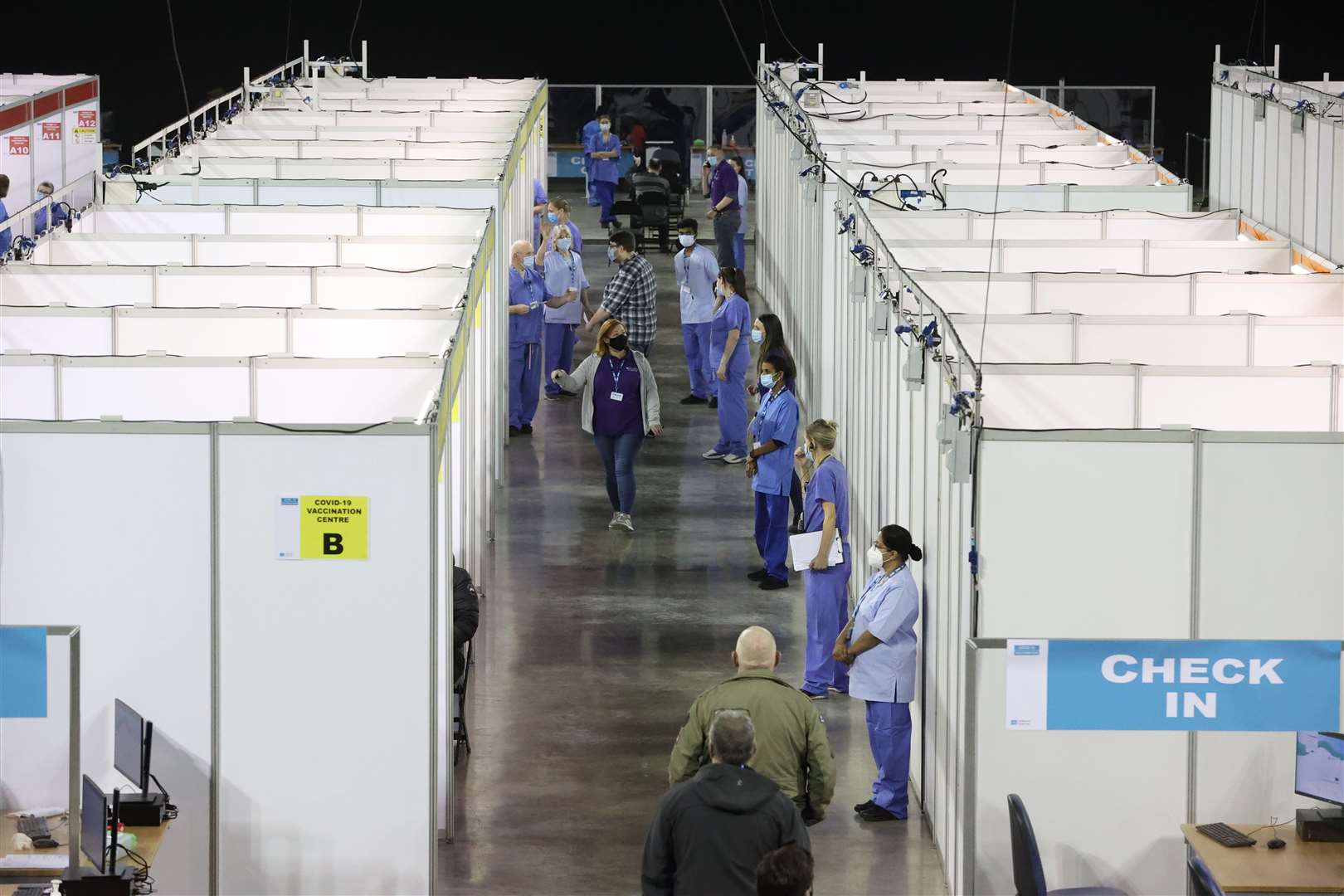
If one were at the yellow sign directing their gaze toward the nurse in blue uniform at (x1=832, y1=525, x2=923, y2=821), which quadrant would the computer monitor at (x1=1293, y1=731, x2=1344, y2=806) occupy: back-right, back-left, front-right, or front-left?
front-right

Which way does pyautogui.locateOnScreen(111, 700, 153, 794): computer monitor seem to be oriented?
to the viewer's left

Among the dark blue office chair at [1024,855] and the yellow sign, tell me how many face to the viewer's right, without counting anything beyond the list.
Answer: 1

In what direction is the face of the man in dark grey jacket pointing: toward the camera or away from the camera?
away from the camera

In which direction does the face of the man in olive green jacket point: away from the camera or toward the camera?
away from the camera

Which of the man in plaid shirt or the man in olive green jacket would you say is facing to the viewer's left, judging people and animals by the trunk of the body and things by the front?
the man in plaid shirt

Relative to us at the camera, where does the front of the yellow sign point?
facing the viewer

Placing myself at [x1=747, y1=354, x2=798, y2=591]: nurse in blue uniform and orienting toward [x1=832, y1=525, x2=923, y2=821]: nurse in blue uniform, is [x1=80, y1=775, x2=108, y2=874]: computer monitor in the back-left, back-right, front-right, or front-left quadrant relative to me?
front-right

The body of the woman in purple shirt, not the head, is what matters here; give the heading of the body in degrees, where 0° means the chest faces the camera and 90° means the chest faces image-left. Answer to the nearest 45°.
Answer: approximately 0°

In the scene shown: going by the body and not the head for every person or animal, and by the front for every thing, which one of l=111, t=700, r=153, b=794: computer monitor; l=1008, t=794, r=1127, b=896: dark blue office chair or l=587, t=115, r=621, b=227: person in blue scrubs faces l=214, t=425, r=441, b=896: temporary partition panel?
the person in blue scrubs

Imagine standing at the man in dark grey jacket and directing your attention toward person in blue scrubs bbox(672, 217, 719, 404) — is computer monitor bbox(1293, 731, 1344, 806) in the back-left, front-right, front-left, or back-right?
front-right

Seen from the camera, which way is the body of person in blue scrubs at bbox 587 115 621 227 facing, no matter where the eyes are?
toward the camera

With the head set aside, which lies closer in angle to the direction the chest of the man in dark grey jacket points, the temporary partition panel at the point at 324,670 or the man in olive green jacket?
the man in olive green jacket

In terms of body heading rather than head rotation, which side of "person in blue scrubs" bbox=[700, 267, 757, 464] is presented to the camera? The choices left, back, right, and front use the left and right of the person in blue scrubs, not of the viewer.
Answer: left

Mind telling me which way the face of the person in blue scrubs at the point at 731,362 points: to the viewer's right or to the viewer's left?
to the viewer's left

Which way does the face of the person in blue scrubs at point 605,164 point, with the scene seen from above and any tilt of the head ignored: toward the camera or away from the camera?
toward the camera

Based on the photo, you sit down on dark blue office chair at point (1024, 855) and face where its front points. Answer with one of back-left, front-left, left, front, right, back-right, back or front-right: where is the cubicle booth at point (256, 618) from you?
back
